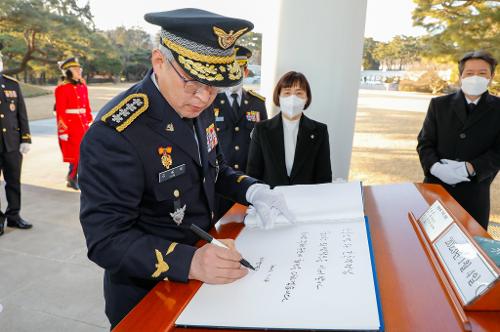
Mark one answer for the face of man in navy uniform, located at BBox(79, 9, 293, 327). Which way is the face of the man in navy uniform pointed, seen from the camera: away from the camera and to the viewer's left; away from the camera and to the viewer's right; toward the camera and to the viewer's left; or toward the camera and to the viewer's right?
toward the camera and to the viewer's right

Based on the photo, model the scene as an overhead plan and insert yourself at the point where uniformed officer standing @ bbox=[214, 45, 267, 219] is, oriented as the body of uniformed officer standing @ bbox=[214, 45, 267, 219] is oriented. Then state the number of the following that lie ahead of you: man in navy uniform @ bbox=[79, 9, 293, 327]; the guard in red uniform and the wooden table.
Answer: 2

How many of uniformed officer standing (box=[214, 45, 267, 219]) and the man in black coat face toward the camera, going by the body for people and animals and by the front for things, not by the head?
2

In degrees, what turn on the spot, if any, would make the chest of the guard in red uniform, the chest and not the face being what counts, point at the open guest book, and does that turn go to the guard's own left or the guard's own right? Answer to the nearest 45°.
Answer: approximately 45° to the guard's own right

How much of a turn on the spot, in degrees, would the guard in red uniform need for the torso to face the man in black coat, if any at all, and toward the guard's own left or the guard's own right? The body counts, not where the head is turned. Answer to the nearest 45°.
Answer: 0° — they already face them

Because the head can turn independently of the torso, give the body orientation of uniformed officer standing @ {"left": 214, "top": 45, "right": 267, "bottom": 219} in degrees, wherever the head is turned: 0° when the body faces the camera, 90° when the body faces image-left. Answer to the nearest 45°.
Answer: approximately 0°

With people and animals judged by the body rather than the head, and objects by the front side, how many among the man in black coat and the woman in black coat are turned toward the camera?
2

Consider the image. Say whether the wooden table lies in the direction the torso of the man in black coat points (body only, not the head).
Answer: yes

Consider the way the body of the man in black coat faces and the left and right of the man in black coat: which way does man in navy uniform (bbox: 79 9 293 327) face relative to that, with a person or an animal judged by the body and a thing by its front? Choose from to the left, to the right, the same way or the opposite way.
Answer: to the left
